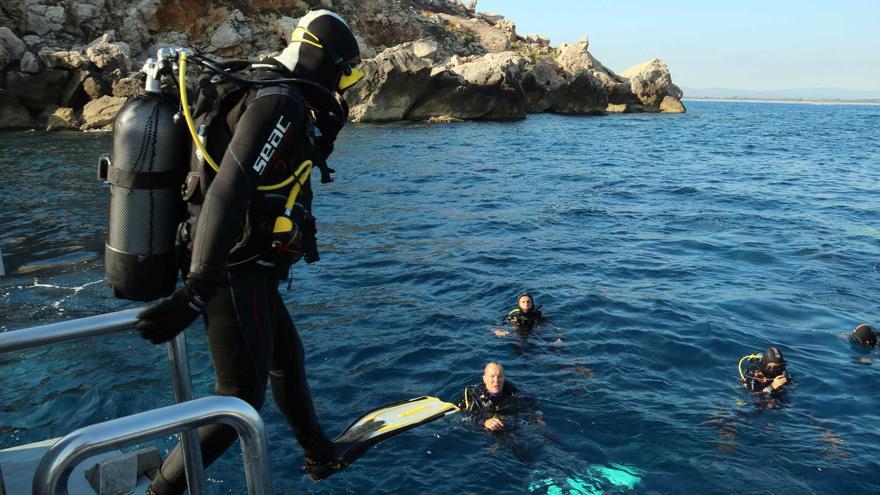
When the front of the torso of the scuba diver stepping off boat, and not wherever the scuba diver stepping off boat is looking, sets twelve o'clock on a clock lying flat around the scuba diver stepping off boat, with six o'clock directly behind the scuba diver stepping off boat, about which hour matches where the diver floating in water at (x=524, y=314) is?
The diver floating in water is roughly at 10 o'clock from the scuba diver stepping off boat.

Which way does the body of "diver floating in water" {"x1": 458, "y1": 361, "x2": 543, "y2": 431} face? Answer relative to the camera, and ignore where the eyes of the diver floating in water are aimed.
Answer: toward the camera

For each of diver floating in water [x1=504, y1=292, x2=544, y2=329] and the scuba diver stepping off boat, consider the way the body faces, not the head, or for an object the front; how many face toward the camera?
1

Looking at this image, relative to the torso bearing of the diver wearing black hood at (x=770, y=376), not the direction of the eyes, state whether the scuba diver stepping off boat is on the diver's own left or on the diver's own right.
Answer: on the diver's own right

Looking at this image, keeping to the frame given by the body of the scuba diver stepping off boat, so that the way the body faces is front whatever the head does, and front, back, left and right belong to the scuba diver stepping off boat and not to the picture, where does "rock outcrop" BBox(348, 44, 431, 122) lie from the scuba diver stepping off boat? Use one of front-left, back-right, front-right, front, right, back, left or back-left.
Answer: left

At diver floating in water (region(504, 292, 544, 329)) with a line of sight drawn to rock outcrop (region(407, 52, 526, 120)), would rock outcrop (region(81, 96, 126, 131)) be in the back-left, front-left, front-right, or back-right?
front-left

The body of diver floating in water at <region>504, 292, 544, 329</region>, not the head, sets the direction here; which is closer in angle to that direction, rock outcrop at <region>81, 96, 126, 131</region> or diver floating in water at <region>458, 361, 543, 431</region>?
the diver floating in water

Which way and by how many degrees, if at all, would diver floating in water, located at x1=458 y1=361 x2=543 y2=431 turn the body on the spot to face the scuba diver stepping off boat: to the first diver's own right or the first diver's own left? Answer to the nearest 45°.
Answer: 0° — they already face them

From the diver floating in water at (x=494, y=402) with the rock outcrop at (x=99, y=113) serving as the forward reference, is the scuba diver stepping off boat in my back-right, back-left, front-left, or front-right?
back-left

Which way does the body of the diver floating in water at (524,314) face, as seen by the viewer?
toward the camera

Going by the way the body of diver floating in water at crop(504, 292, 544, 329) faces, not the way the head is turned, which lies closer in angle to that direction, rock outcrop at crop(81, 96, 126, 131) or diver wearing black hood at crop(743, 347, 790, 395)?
the diver wearing black hood

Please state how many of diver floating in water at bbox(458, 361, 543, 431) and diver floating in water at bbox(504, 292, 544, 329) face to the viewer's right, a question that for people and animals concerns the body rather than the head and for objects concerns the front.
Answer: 0

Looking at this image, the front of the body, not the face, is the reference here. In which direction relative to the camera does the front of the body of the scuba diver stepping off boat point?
to the viewer's right

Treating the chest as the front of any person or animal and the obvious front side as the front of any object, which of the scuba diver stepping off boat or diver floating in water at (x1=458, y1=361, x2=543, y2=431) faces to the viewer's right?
the scuba diver stepping off boat

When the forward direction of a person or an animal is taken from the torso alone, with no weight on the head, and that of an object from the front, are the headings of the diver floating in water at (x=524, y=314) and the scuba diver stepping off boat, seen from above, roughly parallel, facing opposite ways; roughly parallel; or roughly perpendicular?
roughly perpendicular

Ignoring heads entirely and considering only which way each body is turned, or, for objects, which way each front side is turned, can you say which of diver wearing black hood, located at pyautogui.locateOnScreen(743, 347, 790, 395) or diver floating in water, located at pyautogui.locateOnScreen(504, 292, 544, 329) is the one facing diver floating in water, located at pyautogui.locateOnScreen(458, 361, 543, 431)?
diver floating in water, located at pyautogui.locateOnScreen(504, 292, 544, 329)

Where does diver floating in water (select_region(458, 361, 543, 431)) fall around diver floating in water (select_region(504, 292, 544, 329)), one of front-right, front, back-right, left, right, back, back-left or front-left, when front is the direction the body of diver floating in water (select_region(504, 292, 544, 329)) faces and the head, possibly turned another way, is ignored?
front

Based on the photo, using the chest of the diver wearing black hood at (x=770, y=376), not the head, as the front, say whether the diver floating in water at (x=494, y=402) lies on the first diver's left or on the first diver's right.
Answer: on the first diver's right
